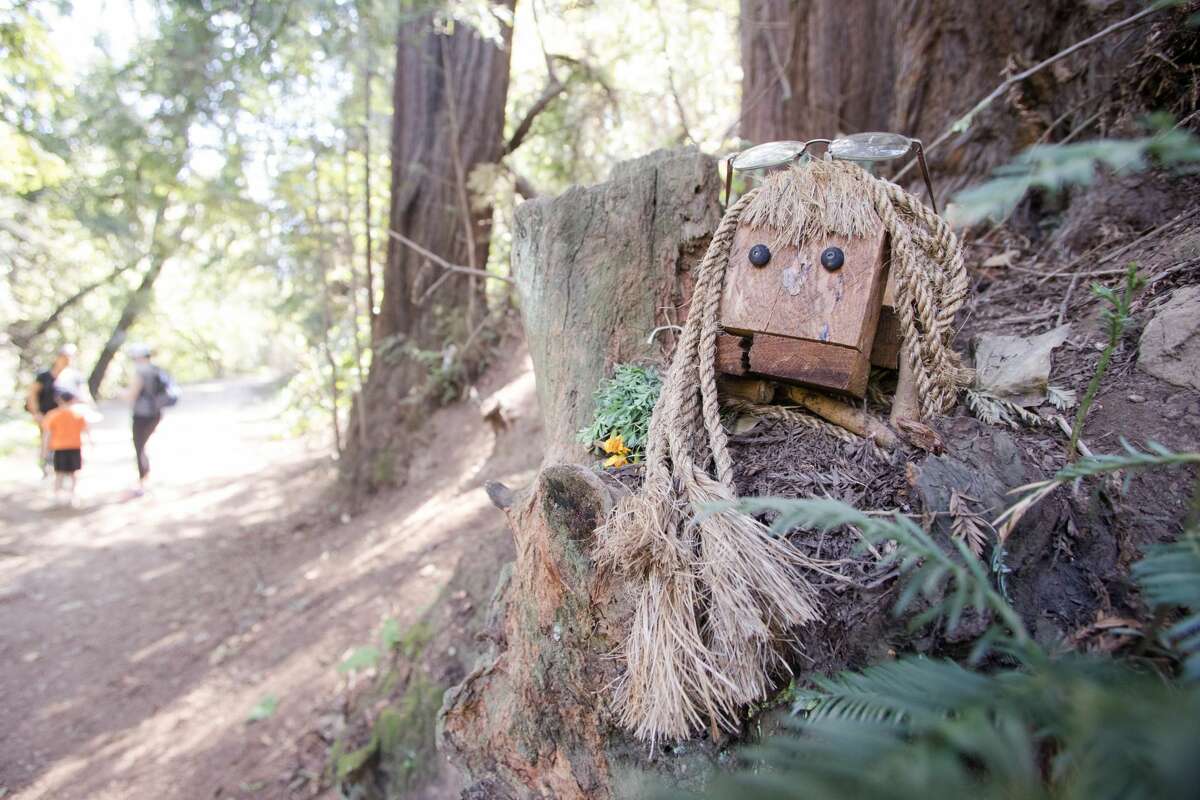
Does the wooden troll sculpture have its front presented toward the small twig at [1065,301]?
no

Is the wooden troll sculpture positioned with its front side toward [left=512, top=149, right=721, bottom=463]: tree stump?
no

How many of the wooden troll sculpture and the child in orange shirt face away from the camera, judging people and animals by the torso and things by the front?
1

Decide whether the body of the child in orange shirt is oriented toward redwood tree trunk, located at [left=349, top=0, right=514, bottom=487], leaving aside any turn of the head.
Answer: no

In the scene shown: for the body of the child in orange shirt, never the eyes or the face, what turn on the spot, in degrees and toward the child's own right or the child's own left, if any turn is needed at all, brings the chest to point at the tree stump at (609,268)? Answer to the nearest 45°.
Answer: approximately 180°

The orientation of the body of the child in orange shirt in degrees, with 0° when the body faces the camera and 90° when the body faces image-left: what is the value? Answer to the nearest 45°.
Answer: approximately 180°

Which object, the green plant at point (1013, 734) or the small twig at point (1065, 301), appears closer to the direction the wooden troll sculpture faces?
the green plant

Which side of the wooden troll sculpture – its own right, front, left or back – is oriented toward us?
front

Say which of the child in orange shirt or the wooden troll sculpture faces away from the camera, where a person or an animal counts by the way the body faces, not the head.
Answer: the child in orange shirt

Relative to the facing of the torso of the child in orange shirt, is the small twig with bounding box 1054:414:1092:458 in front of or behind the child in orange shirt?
behind

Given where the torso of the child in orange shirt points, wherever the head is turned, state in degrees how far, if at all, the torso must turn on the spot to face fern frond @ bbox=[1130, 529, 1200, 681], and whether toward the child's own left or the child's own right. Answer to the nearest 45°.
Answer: approximately 180°

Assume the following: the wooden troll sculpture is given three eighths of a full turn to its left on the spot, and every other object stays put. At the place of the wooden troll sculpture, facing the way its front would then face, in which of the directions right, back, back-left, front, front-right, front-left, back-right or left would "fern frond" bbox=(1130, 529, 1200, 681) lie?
right
